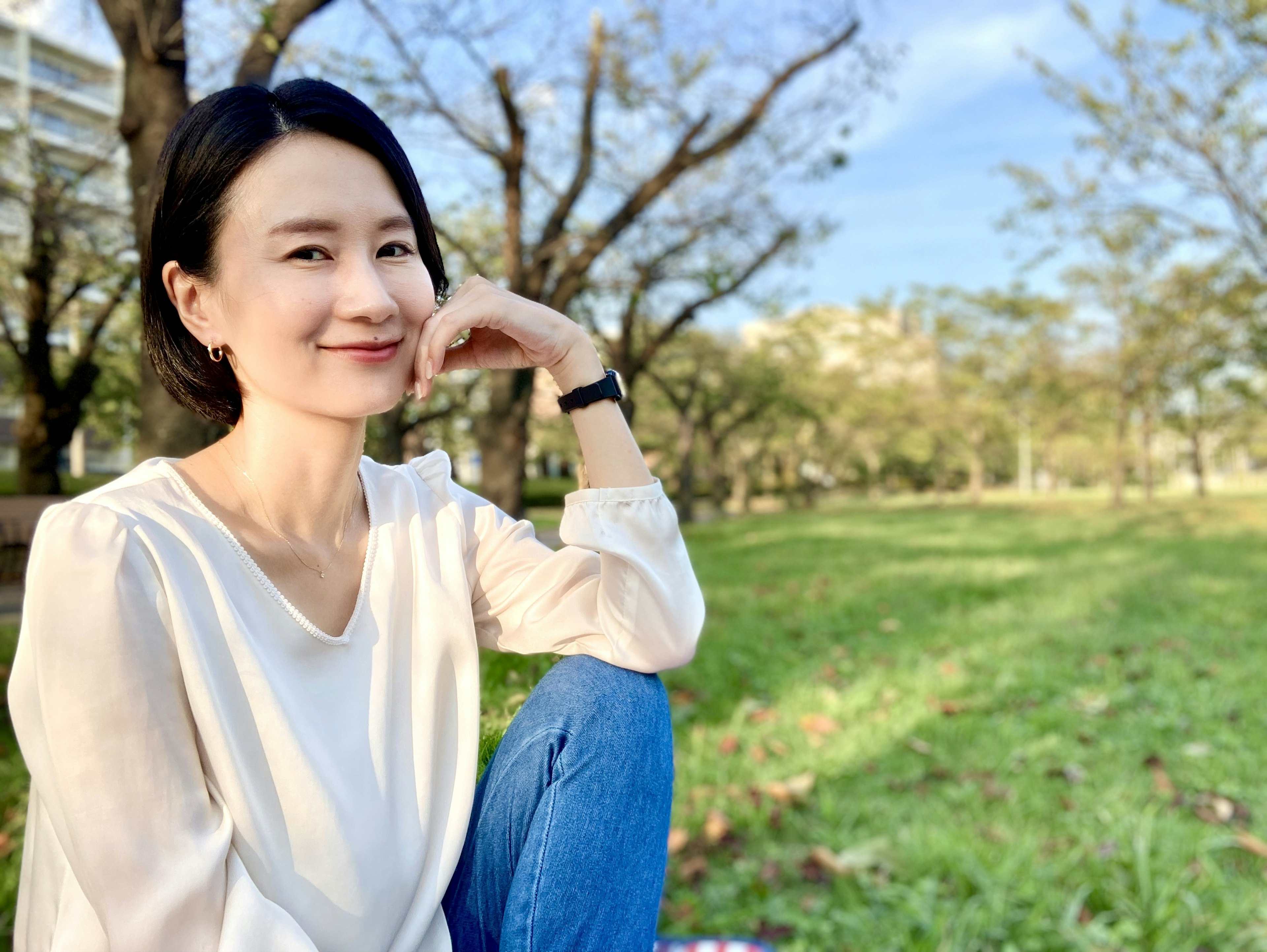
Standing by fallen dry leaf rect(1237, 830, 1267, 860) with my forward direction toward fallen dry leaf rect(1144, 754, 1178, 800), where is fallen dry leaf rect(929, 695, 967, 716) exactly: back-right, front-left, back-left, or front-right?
front-left

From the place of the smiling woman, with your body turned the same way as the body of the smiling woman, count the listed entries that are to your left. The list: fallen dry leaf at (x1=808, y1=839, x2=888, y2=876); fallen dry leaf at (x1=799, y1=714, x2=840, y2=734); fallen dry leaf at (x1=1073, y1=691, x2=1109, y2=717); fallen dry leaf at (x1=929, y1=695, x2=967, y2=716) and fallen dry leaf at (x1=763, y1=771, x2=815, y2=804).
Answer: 5

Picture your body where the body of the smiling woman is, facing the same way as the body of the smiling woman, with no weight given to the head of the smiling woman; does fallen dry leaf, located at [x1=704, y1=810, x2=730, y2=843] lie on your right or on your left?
on your left

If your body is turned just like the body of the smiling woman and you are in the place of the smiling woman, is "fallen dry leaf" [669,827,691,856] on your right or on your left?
on your left

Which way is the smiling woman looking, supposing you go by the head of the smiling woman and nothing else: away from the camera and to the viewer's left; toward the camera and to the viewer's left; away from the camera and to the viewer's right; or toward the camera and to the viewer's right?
toward the camera and to the viewer's right

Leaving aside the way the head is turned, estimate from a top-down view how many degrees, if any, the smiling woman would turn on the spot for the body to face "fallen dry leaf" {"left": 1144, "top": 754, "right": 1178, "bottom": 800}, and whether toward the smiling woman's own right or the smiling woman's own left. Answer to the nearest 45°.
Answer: approximately 90° to the smiling woman's own left

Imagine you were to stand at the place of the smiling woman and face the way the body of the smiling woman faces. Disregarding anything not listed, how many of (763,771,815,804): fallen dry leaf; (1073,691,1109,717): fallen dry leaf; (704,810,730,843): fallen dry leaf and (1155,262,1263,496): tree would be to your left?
4

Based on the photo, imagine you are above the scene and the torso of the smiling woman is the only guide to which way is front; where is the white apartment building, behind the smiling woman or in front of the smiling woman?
behind

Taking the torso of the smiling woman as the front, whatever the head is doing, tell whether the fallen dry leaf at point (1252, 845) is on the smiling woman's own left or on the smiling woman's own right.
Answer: on the smiling woman's own left

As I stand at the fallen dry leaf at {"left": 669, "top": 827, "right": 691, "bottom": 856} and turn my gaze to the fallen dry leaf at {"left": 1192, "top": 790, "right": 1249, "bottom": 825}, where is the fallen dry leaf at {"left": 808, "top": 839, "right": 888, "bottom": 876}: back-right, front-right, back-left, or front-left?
front-right

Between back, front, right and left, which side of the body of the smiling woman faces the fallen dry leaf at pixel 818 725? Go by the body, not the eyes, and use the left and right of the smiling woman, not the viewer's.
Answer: left

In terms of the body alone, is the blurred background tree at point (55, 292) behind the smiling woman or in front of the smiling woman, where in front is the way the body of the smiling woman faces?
behind

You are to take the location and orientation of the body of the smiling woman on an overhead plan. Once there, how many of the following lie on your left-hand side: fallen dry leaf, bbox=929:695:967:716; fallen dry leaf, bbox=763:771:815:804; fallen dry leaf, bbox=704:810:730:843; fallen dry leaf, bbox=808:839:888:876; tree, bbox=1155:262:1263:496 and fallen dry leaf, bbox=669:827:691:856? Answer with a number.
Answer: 6

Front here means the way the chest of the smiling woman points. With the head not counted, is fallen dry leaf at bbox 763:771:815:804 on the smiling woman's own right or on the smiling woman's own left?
on the smiling woman's own left

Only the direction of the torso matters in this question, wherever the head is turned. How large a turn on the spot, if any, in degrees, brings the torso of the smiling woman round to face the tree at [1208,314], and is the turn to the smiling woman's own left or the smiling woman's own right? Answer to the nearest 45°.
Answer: approximately 90° to the smiling woman's own left

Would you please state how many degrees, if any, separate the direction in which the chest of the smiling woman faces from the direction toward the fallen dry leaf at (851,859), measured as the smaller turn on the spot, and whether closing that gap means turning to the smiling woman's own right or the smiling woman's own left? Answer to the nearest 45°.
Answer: approximately 90° to the smiling woman's own left

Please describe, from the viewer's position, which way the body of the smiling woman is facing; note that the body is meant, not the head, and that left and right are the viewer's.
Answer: facing the viewer and to the right of the viewer
